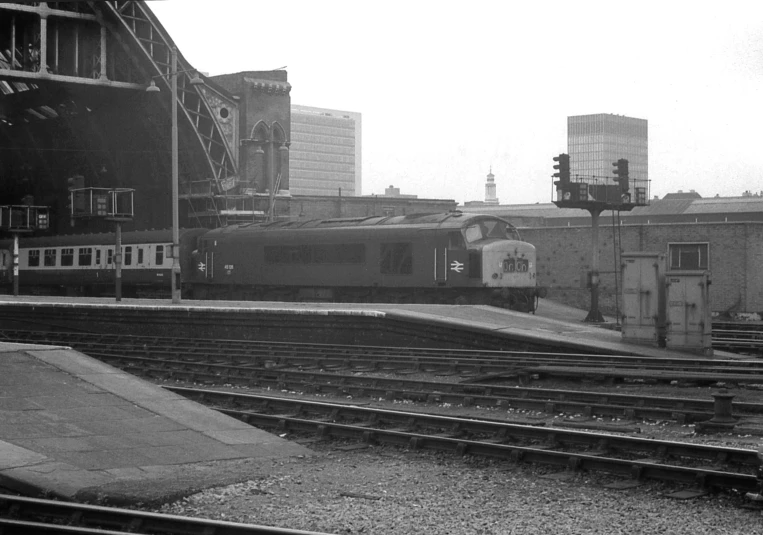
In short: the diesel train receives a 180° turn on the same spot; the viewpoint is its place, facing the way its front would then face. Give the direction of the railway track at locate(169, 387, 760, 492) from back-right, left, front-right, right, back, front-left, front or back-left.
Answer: back-left

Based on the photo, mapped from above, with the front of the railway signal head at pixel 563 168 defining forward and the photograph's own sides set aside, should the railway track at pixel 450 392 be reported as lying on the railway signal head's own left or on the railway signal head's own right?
on the railway signal head's own left

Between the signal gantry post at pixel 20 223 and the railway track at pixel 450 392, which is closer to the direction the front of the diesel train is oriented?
the railway track

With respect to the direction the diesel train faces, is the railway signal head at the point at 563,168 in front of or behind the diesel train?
in front

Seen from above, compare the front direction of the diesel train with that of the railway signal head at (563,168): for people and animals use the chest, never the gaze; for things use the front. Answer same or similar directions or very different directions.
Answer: very different directions

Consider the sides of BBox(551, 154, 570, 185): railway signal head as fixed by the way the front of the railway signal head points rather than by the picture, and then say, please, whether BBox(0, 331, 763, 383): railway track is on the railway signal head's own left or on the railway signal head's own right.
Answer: on the railway signal head's own left

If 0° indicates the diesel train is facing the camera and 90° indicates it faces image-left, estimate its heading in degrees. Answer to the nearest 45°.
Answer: approximately 315°

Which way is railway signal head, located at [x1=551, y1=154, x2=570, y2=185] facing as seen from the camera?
to the viewer's left

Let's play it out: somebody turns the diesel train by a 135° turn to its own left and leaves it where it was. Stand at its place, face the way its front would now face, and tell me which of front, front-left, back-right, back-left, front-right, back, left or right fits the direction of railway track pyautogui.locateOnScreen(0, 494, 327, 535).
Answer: back

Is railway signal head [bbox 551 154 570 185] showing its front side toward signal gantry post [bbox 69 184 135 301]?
yes

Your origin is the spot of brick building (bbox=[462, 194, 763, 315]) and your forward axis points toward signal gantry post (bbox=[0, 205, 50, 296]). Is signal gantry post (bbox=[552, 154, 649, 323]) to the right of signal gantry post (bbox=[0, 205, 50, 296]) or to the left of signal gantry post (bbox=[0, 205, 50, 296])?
left
